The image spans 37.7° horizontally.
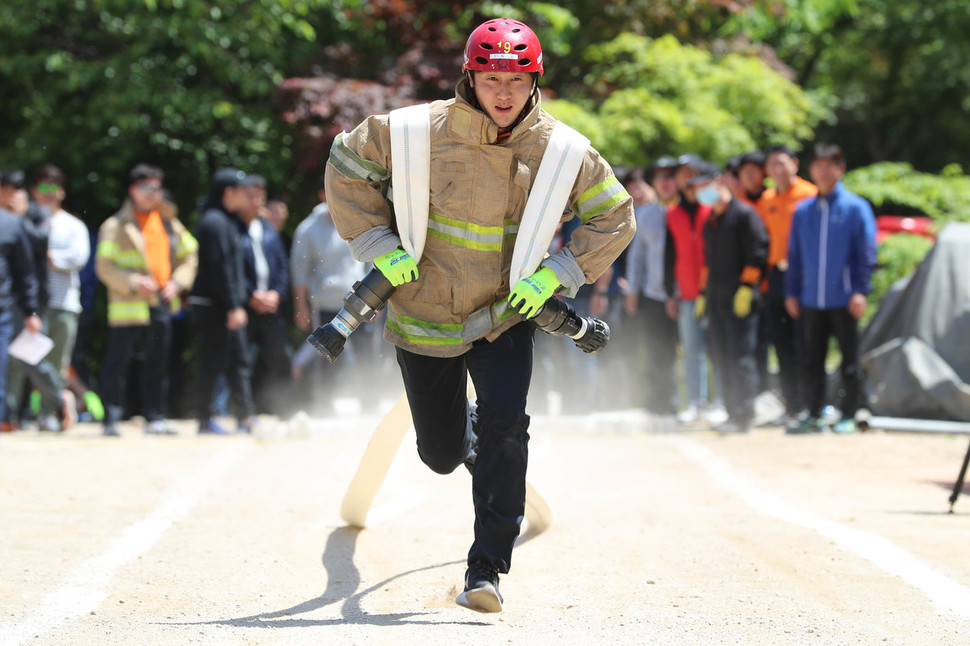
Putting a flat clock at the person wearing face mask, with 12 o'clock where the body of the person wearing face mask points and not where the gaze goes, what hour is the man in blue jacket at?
The man in blue jacket is roughly at 8 o'clock from the person wearing face mask.

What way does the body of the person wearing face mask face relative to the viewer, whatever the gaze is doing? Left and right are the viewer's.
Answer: facing the viewer and to the left of the viewer

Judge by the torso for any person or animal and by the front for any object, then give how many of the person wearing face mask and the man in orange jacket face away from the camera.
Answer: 0

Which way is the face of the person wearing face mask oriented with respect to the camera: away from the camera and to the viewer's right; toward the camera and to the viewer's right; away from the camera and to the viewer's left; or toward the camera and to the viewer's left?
toward the camera and to the viewer's left

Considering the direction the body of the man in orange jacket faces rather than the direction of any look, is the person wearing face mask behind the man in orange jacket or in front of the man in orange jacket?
in front

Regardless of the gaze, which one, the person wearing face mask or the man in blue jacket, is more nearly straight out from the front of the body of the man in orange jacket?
the person wearing face mask

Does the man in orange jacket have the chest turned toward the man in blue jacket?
no

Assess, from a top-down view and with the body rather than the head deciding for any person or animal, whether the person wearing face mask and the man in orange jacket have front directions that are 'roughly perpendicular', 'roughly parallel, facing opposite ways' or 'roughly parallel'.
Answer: roughly parallel
